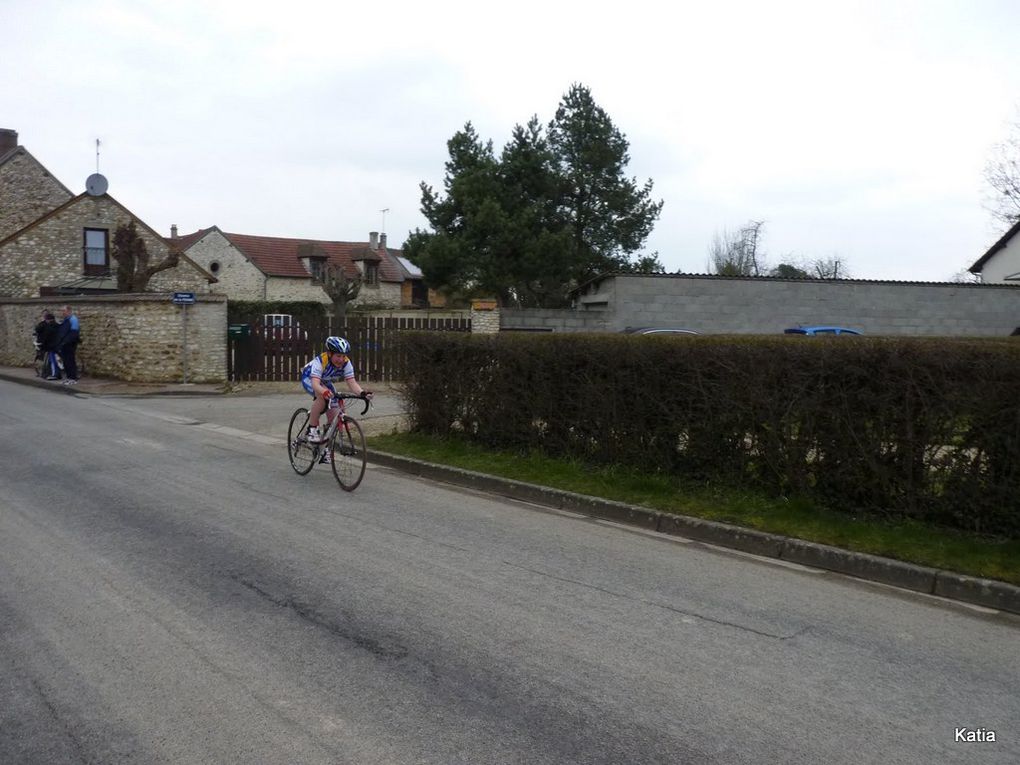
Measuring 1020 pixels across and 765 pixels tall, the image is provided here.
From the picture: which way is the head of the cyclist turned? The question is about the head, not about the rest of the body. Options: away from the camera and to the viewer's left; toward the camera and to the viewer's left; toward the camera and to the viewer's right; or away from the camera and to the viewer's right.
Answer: toward the camera and to the viewer's right

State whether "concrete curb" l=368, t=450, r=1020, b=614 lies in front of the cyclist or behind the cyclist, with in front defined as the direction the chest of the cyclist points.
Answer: in front

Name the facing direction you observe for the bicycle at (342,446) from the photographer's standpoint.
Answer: facing the viewer and to the right of the viewer

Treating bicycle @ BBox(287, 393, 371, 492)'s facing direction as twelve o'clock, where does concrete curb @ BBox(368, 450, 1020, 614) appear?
The concrete curb is roughly at 12 o'clock from the bicycle.

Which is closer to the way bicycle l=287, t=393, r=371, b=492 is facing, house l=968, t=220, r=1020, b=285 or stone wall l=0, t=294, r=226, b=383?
the house

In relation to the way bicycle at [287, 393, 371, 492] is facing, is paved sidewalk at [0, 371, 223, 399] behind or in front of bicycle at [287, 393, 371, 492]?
behind

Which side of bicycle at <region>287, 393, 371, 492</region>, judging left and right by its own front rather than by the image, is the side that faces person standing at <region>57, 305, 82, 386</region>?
back

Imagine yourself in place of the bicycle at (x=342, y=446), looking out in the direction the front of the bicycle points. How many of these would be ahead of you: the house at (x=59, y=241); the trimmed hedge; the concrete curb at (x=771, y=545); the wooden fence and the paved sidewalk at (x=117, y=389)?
2

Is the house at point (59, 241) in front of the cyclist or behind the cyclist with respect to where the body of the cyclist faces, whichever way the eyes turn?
behind

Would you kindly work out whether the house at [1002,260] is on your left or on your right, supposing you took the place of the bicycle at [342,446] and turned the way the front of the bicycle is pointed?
on your left

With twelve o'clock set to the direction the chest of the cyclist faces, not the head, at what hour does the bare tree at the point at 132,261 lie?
The bare tree is roughly at 7 o'clock from the cyclist.

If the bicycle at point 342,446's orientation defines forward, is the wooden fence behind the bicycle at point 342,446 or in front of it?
behind

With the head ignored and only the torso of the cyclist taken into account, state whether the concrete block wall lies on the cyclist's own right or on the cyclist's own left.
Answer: on the cyclist's own left

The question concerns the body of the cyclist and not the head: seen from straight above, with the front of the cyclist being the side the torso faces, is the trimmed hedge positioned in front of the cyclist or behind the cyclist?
in front

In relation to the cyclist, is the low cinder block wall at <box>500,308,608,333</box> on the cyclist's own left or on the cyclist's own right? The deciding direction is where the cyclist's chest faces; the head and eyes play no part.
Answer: on the cyclist's own left
